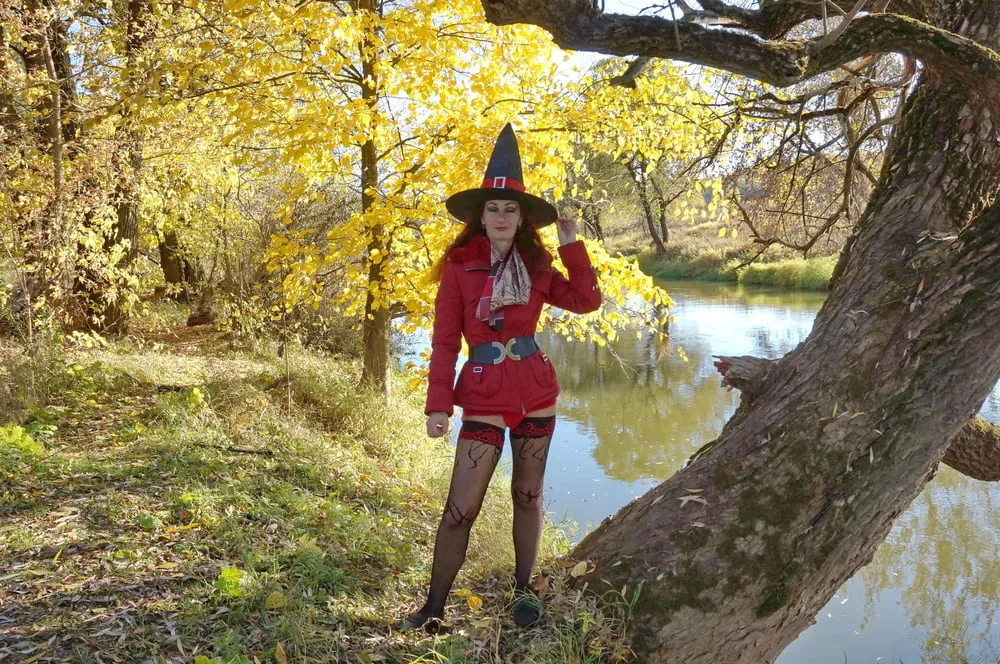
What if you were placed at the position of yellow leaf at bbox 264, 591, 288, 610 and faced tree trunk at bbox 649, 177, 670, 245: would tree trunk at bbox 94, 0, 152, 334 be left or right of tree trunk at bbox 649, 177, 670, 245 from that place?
left

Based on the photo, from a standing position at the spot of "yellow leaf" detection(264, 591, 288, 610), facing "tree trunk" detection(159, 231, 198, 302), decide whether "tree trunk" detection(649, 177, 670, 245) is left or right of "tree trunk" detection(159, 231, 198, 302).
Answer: right

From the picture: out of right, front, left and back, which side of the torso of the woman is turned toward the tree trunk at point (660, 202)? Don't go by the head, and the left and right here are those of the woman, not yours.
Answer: back

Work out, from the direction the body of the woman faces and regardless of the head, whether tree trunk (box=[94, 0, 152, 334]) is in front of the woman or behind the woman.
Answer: behind

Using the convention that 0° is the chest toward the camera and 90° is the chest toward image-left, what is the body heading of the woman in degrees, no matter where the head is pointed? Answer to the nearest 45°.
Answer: approximately 0°

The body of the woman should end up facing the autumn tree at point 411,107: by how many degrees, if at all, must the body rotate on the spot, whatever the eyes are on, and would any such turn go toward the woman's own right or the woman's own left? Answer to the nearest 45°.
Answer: approximately 180°

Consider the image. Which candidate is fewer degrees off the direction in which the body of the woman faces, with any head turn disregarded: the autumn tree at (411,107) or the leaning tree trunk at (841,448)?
the leaning tree trunk

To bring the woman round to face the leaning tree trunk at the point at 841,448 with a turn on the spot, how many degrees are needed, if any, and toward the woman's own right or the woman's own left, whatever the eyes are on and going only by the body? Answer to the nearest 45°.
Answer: approximately 90° to the woman's own left
